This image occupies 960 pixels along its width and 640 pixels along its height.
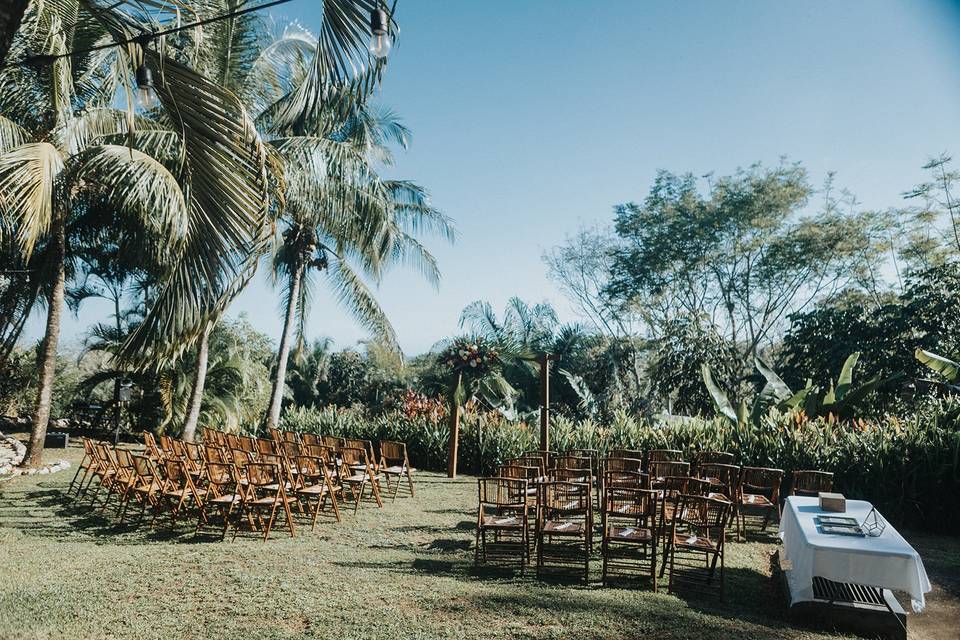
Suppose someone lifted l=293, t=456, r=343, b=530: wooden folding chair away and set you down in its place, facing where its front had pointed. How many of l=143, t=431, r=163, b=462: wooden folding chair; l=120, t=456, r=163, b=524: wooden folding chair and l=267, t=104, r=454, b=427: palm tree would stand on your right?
0

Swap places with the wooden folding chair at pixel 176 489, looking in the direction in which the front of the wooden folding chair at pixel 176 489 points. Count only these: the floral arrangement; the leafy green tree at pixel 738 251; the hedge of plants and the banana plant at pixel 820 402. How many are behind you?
0

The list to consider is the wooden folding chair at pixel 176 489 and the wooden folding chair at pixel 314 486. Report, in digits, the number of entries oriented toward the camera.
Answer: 0

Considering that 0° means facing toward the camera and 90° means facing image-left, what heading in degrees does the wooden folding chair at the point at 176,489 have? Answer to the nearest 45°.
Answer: approximately 225°

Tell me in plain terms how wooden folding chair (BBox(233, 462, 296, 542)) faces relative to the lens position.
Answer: facing away from the viewer and to the right of the viewer

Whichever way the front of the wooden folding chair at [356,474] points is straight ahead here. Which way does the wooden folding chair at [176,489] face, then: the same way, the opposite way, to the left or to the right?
the same way

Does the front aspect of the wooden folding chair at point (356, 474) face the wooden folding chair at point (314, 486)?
no

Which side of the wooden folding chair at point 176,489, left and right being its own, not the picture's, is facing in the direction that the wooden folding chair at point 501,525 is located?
right

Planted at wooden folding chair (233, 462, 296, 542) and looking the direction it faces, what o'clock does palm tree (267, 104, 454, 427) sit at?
The palm tree is roughly at 11 o'clock from the wooden folding chair.

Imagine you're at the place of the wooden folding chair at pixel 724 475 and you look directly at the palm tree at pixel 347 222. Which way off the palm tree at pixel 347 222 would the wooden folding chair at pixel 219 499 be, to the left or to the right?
left

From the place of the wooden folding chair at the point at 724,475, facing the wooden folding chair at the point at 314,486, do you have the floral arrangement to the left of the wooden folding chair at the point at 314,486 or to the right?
right

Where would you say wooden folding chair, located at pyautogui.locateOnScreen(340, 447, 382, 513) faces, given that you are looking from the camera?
facing away from the viewer and to the right of the viewer

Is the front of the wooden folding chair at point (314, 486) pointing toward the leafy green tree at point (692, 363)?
yes

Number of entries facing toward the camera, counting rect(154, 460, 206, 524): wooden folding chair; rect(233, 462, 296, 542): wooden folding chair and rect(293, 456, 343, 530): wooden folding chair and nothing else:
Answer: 0

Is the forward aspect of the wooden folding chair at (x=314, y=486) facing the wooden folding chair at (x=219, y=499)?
no

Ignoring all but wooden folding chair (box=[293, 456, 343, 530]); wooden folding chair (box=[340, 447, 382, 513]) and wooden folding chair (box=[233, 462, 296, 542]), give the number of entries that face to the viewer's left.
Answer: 0

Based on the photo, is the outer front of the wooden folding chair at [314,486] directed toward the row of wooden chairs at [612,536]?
no

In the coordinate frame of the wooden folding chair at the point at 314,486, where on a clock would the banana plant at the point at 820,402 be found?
The banana plant is roughly at 1 o'clock from the wooden folding chair.

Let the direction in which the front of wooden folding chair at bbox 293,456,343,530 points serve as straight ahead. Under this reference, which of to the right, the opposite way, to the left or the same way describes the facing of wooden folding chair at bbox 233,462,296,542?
the same way

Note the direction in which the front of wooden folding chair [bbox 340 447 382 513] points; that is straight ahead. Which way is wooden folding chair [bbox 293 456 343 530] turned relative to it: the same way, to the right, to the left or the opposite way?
the same way

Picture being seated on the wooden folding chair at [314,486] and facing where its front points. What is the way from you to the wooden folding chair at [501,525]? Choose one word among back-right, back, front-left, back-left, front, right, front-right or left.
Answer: right

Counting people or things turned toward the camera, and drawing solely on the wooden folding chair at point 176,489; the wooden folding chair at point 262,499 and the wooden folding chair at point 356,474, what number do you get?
0

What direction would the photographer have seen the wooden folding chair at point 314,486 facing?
facing away from the viewer and to the right of the viewer
